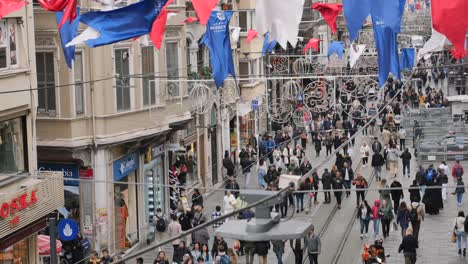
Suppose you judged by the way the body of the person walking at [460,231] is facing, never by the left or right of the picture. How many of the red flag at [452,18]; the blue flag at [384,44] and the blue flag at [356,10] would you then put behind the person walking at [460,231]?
3

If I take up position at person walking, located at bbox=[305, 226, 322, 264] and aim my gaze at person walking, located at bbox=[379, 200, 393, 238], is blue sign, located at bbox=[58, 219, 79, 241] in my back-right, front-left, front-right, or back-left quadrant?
back-left

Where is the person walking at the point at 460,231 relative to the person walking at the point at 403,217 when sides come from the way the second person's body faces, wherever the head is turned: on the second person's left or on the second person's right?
on the second person's right

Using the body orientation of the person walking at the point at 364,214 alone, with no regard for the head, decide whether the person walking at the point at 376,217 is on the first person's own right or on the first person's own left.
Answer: on the first person's own left
